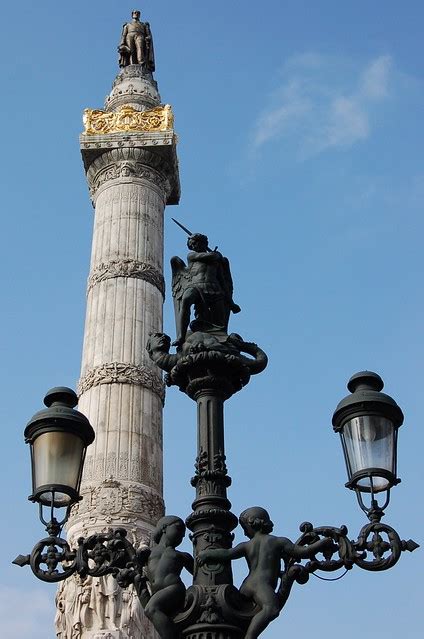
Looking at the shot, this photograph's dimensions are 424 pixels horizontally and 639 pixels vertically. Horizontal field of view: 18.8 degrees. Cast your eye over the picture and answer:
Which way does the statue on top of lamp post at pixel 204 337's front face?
toward the camera

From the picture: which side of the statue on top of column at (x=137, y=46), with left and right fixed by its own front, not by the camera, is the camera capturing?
front

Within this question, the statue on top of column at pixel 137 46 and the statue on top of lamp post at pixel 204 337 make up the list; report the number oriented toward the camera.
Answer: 2

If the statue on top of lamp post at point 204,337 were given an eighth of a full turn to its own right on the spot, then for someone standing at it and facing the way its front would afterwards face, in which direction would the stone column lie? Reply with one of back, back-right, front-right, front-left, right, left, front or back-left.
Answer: back-right
